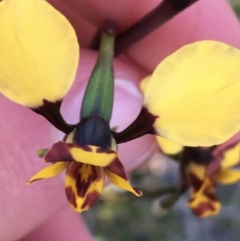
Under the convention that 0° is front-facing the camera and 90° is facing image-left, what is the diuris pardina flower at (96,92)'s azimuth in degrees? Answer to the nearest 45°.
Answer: approximately 0°
